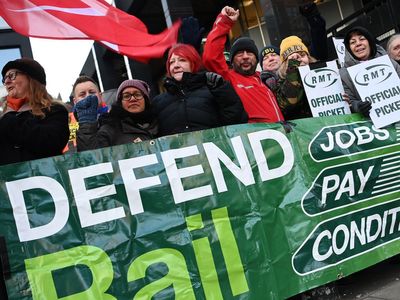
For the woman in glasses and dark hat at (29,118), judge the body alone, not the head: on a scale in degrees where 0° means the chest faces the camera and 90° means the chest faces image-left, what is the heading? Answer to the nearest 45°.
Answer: approximately 45°

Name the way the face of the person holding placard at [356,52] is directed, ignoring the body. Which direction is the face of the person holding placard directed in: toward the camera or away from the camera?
toward the camera

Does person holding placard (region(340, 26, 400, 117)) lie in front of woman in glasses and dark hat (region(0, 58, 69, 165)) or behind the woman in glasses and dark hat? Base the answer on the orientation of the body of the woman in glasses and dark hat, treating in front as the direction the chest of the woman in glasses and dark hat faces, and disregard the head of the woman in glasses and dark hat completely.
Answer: behind

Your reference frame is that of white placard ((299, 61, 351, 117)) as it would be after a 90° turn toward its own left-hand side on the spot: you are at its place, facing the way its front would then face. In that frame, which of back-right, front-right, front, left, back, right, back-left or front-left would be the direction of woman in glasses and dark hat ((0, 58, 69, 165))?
back-right

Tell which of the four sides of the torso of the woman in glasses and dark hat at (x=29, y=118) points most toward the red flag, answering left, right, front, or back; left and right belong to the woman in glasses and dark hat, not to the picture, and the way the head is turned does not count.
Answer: back

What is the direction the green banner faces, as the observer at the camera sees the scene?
facing the viewer

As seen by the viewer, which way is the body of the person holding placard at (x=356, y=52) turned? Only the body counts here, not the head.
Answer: toward the camera

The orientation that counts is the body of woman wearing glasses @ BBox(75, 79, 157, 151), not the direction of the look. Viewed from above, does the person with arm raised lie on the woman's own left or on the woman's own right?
on the woman's own left

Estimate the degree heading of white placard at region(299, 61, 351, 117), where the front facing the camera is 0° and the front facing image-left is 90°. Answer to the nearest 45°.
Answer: approximately 0°
